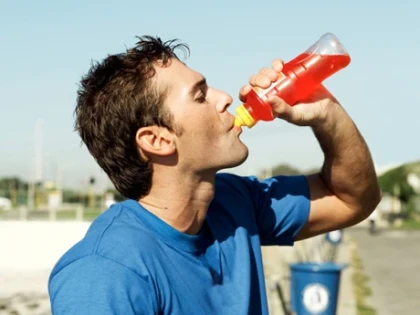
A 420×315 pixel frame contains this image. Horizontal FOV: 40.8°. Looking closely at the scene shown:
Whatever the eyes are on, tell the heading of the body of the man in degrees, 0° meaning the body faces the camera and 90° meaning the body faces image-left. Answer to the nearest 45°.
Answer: approximately 315°

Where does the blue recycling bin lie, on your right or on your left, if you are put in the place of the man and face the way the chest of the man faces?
on your left

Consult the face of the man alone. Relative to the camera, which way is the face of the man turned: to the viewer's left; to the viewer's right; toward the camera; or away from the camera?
to the viewer's right
